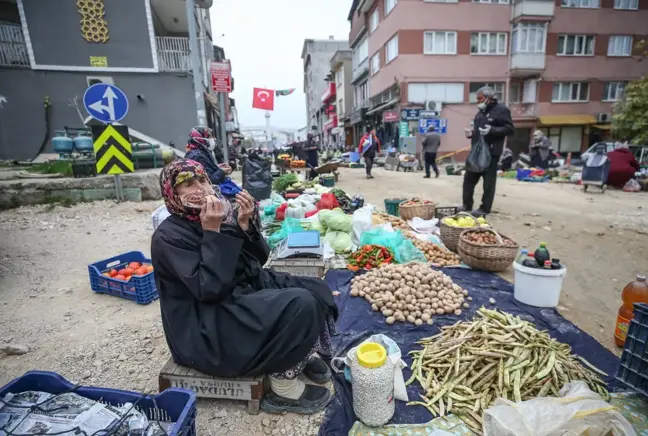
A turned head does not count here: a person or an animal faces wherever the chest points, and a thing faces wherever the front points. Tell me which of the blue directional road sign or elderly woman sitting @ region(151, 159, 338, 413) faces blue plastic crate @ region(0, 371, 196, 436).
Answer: the blue directional road sign

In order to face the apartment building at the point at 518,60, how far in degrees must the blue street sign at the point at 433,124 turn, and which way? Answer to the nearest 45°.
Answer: approximately 135° to its left

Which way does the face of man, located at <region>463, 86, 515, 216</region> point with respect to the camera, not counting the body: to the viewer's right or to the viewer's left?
to the viewer's left

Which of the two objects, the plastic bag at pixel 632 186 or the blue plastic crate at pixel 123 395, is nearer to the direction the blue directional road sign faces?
the blue plastic crate

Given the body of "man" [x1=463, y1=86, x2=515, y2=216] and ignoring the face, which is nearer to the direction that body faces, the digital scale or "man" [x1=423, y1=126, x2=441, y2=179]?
the digital scale

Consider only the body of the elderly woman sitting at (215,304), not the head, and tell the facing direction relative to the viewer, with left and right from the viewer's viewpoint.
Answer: facing to the right of the viewer

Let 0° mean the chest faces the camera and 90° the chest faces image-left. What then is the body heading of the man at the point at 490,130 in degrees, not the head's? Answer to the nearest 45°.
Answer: approximately 45°
